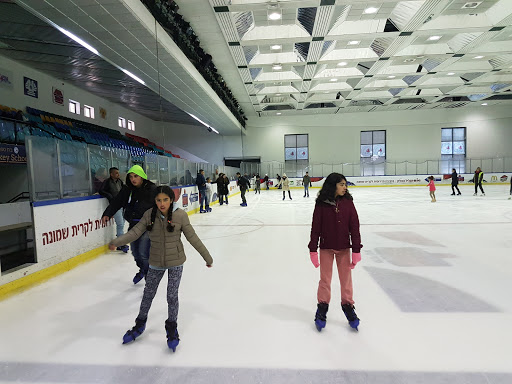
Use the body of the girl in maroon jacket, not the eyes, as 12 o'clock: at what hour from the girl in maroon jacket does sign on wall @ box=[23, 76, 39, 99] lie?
The sign on wall is roughly at 4 o'clock from the girl in maroon jacket.

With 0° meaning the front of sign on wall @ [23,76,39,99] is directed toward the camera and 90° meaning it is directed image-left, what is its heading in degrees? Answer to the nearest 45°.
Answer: approximately 315°

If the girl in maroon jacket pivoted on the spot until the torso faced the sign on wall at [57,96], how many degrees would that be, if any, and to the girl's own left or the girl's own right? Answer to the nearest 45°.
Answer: approximately 135° to the girl's own right

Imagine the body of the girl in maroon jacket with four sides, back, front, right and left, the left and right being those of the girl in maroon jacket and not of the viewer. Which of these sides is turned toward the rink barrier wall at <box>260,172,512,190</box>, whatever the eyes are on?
back

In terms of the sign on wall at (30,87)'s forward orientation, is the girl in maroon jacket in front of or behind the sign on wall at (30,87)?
in front

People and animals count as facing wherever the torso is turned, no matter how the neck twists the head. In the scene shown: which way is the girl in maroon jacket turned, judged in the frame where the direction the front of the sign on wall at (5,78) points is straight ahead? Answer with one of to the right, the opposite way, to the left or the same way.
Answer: to the right

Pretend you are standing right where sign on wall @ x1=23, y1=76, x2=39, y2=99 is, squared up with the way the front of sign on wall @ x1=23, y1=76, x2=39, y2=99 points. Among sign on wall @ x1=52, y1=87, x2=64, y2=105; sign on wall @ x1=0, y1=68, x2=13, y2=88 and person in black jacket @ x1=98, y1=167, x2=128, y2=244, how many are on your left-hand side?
1

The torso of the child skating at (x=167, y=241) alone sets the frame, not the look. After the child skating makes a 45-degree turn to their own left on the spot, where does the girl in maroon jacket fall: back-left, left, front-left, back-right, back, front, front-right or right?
front-left

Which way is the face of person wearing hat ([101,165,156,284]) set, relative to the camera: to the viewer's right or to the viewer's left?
to the viewer's left

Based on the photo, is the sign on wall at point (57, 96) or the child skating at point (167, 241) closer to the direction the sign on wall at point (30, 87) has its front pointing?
the child skating

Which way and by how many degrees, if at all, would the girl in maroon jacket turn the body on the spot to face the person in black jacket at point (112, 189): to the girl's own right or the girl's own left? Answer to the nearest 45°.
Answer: approximately 135° to the girl's own right

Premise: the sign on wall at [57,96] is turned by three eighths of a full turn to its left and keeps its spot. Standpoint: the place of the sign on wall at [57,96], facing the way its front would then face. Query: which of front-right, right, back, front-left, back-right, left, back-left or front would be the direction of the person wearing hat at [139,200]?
back

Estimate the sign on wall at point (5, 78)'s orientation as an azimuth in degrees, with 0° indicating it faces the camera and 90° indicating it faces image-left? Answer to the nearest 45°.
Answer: approximately 315°
